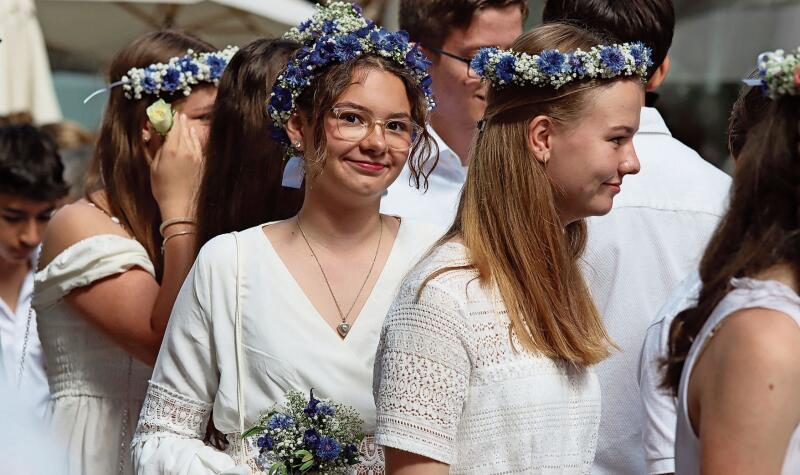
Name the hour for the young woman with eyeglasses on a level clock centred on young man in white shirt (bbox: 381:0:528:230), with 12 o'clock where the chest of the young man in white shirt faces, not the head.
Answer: The young woman with eyeglasses is roughly at 2 o'clock from the young man in white shirt.

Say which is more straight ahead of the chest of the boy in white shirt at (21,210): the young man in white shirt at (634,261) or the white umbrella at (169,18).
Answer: the young man in white shirt

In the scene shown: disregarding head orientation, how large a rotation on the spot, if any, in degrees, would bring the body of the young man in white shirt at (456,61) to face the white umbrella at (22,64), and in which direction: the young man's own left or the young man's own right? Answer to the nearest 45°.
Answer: approximately 180°

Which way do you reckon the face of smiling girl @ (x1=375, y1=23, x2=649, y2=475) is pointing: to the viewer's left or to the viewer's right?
to the viewer's right

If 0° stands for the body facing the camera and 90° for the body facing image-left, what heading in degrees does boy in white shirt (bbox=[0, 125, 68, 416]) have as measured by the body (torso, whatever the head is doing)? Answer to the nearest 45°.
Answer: approximately 315°

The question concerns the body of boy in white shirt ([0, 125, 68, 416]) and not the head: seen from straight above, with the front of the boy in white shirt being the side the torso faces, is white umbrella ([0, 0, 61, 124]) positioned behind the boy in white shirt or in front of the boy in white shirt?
behind

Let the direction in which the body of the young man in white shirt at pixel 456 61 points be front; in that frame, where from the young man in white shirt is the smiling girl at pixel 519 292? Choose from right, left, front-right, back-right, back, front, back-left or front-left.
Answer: front-right
